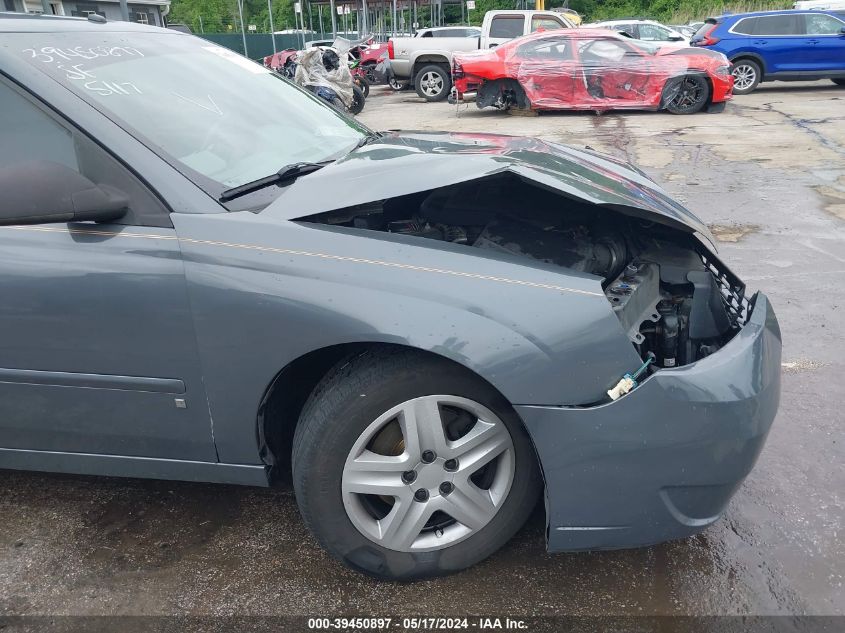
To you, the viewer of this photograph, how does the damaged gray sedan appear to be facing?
facing to the right of the viewer

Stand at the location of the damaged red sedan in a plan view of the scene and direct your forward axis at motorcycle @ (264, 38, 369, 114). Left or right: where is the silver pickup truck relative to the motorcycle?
right

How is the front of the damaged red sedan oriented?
to the viewer's right

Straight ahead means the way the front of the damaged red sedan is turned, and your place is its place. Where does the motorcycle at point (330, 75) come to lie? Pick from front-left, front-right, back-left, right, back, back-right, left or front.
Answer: back

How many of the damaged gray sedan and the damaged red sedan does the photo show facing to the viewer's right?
2

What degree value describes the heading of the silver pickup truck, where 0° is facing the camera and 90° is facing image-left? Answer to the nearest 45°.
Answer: approximately 270°
